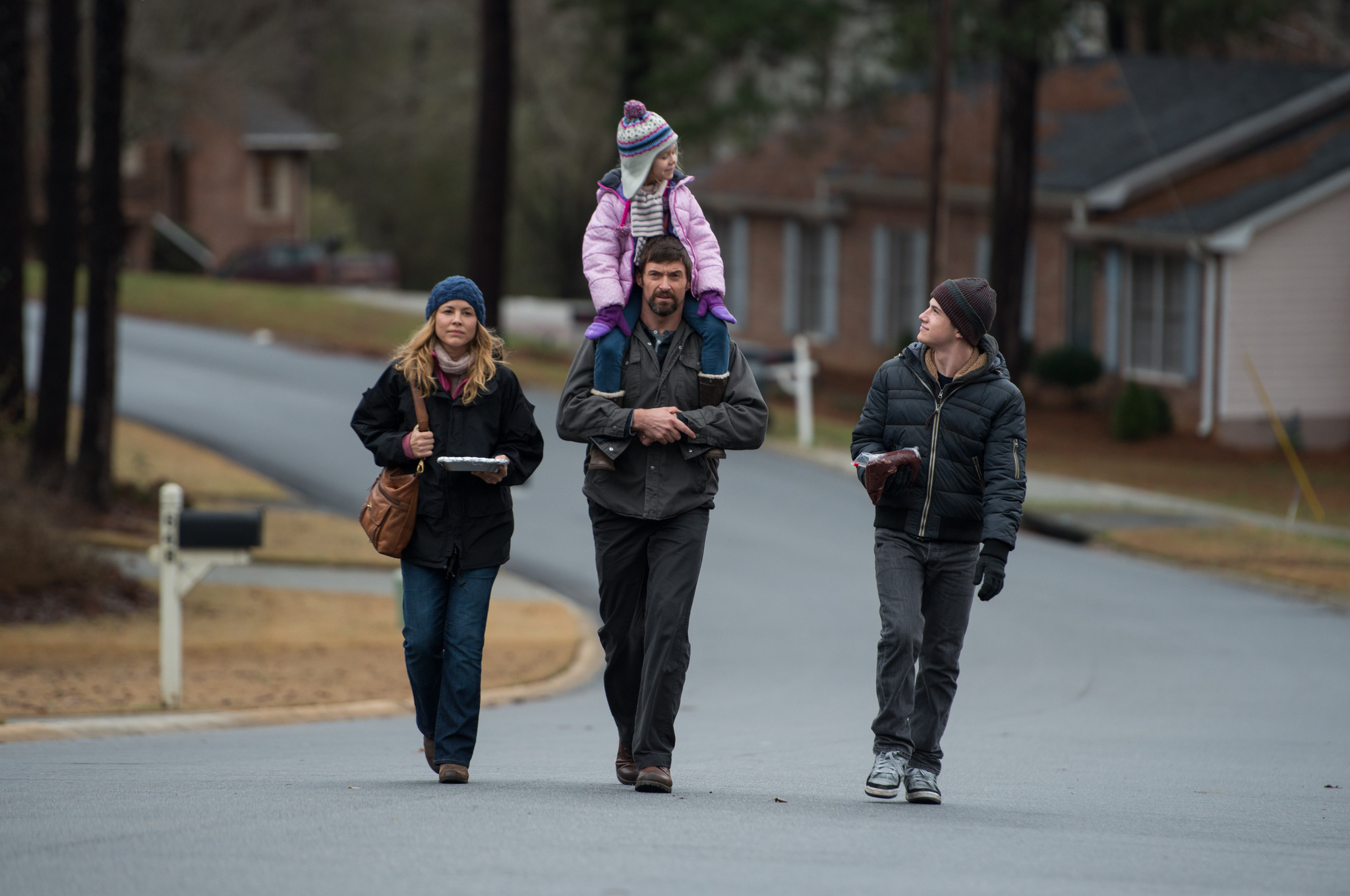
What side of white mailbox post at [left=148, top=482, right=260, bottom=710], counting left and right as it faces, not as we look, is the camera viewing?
right

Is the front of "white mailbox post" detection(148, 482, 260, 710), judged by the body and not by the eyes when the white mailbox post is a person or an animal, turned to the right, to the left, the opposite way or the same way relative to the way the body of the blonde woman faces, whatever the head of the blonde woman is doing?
to the left

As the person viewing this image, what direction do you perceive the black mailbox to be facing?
facing to the right of the viewer

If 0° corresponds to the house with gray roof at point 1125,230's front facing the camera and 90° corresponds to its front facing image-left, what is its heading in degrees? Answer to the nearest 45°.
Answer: approximately 45°

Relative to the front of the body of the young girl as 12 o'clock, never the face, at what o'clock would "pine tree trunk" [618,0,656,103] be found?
The pine tree trunk is roughly at 6 o'clock from the young girl.

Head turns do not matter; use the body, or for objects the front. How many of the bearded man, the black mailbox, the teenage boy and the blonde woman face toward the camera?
3

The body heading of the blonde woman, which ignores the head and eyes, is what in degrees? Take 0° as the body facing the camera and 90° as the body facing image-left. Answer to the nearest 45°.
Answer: approximately 0°
